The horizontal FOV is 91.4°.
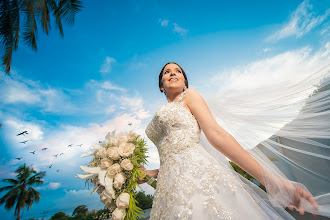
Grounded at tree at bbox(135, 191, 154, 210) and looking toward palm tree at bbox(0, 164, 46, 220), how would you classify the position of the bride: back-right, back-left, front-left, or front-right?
back-left

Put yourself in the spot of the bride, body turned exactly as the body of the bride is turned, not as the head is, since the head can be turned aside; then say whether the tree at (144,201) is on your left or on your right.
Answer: on your right

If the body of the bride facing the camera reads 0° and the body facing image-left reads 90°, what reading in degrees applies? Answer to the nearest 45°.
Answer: approximately 45°

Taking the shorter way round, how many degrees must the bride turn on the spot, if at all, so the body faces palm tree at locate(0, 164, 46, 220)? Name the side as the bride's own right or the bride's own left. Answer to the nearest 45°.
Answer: approximately 90° to the bride's own right
